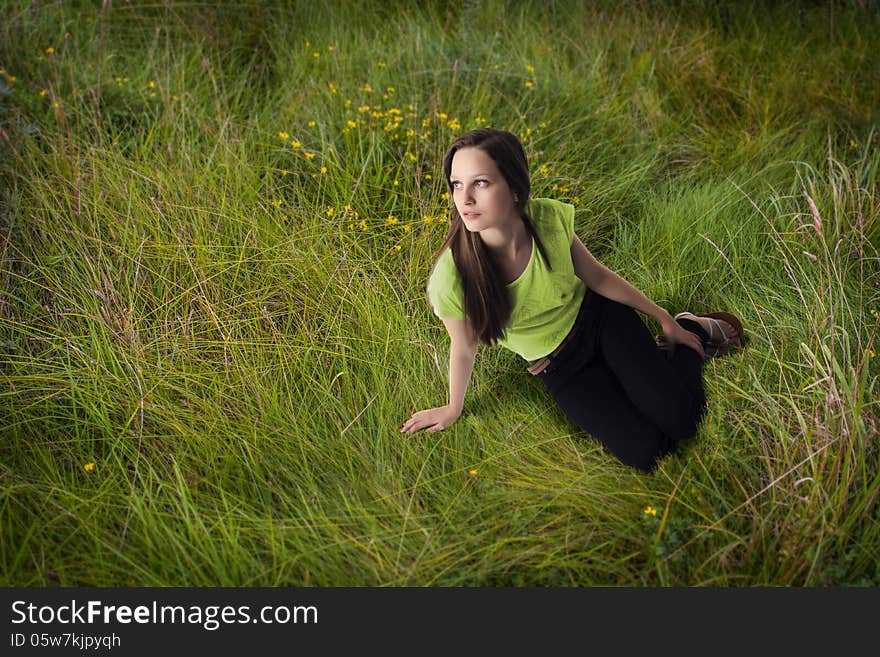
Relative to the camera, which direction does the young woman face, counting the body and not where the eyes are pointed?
toward the camera

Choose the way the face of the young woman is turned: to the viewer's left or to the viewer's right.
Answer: to the viewer's left
